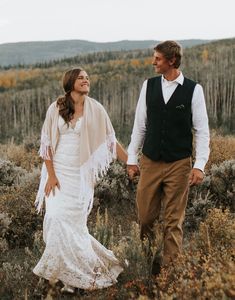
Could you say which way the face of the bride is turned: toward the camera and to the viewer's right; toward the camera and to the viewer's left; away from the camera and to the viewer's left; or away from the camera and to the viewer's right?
toward the camera and to the viewer's right

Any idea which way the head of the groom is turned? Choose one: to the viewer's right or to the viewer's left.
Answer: to the viewer's left

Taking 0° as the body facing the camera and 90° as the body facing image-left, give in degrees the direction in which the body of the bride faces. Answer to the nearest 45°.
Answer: approximately 0°

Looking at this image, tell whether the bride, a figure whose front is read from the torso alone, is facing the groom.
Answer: no
